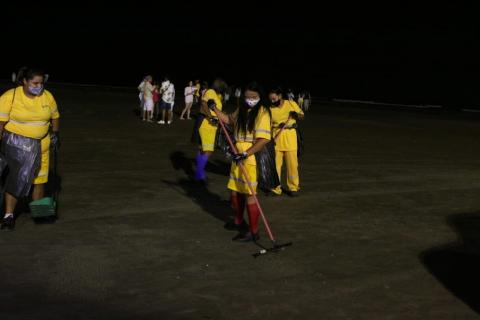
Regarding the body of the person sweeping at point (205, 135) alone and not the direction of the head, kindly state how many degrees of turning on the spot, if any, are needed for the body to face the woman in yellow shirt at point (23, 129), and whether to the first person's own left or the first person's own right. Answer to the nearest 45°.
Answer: approximately 135° to the first person's own right

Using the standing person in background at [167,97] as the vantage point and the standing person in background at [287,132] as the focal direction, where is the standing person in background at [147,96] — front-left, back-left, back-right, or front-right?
back-right

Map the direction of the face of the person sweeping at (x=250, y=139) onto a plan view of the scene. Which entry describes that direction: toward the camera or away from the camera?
toward the camera

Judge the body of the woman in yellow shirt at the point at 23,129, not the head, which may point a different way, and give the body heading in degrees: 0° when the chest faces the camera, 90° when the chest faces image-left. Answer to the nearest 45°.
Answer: approximately 315°

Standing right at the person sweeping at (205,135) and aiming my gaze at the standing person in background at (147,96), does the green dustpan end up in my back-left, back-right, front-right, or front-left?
back-left

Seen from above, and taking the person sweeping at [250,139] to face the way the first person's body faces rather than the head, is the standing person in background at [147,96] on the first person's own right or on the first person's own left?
on the first person's own right

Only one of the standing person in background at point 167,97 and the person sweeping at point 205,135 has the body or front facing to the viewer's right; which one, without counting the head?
the person sweeping

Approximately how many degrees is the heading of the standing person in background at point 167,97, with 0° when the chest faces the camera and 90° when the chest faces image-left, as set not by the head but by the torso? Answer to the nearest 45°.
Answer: approximately 45°

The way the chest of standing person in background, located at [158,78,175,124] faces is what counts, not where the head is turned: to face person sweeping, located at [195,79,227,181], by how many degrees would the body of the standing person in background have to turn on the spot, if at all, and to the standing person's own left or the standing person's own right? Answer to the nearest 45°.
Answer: approximately 45° to the standing person's own left

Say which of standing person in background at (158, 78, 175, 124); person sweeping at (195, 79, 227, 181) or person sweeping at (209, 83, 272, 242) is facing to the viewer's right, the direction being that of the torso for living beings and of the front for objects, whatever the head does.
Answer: person sweeping at (195, 79, 227, 181)

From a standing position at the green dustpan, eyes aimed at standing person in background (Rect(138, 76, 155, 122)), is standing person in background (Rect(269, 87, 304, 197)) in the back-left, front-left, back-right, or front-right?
front-right

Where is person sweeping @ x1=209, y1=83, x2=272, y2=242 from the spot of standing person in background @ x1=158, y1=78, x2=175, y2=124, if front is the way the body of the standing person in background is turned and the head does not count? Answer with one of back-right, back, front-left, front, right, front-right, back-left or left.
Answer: front-left

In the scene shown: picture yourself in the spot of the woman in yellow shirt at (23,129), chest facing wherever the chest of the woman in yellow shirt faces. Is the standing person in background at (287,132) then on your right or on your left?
on your left
